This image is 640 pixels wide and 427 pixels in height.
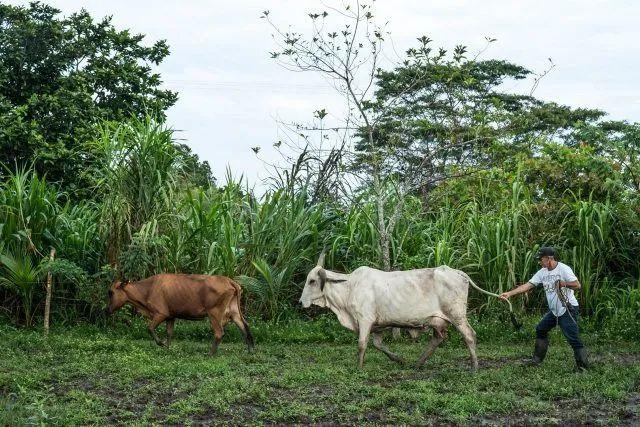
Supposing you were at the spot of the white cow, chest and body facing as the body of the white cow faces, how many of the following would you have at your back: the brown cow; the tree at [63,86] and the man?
1

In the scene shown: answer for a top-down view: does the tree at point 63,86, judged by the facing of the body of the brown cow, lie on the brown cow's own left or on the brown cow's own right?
on the brown cow's own right

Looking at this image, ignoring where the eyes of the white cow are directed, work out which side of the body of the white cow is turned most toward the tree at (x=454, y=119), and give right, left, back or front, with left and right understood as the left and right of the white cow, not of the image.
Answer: right

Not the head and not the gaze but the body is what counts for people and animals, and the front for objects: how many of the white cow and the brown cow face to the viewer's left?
2

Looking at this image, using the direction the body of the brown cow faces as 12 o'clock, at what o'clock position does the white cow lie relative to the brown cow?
The white cow is roughly at 7 o'clock from the brown cow.

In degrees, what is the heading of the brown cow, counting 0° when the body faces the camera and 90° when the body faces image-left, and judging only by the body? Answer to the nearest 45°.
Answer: approximately 90°

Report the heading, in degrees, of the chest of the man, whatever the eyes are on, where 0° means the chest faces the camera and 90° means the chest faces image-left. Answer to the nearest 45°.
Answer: approximately 45°

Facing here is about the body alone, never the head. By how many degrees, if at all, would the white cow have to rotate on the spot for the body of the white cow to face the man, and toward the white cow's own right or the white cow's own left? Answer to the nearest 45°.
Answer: approximately 180°

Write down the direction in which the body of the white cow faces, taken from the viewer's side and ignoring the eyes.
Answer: to the viewer's left

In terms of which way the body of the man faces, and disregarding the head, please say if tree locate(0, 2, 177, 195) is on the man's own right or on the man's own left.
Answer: on the man's own right

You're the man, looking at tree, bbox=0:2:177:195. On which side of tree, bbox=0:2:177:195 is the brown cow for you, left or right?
left
